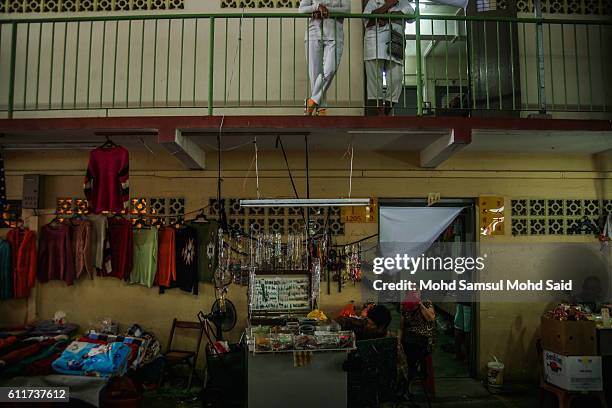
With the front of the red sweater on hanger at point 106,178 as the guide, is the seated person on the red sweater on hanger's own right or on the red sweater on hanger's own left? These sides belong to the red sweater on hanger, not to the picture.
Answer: on the red sweater on hanger's own left

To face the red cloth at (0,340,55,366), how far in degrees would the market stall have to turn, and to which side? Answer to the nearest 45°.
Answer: approximately 90° to its right

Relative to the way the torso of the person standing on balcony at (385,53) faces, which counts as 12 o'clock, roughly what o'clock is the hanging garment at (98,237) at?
The hanging garment is roughly at 3 o'clock from the person standing on balcony.

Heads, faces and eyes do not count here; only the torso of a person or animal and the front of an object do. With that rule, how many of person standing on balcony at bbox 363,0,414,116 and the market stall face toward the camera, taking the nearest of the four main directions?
2

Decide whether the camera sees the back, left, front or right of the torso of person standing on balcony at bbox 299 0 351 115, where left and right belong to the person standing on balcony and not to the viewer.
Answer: front

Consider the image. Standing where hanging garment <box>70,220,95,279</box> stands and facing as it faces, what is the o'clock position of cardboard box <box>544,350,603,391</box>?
The cardboard box is roughly at 10 o'clock from the hanging garment.

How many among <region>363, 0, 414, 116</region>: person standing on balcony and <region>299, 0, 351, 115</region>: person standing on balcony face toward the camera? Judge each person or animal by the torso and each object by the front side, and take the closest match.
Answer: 2

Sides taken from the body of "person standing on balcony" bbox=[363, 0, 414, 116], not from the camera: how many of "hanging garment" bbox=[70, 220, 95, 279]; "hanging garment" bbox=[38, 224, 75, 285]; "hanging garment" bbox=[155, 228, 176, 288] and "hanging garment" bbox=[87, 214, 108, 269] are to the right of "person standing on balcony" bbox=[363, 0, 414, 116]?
4

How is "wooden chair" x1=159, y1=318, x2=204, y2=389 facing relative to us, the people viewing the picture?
facing the viewer and to the left of the viewer

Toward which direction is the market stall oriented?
toward the camera

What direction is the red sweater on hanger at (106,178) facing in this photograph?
toward the camera

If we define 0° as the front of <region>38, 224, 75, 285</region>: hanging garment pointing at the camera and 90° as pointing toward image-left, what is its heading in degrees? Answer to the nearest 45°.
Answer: approximately 0°

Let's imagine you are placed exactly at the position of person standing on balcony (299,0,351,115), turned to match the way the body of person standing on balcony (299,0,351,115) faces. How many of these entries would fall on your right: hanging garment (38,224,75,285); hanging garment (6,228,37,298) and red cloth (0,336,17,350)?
3
